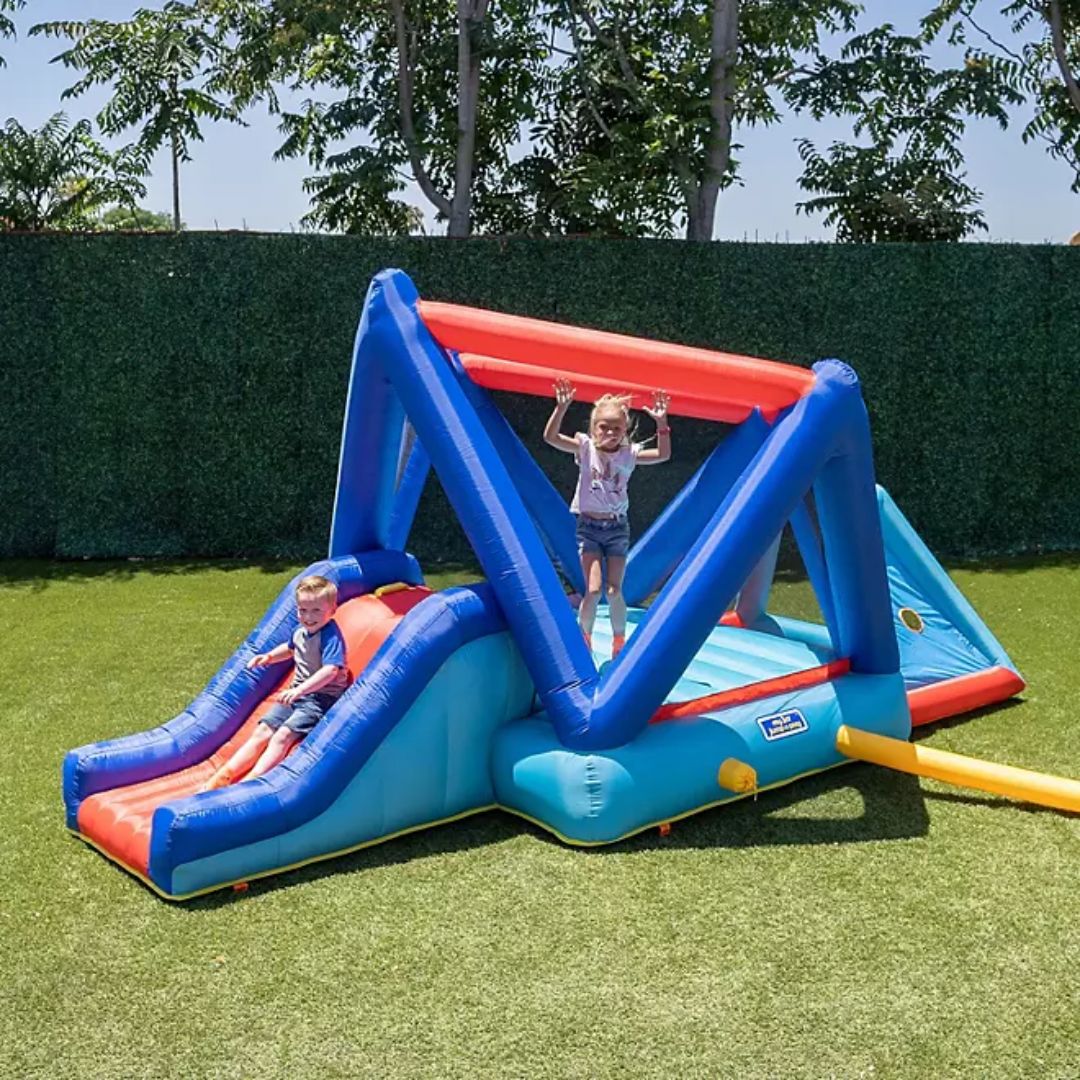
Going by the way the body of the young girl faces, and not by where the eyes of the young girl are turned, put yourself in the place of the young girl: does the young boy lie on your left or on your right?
on your right

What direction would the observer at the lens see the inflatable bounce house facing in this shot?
facing the viewer and to the left of the viewer

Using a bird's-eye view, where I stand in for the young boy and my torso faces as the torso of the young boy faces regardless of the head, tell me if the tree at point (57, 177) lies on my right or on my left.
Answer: on my right

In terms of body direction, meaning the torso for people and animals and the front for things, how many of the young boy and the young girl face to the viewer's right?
0

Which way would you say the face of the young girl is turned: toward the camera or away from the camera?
toward the camera

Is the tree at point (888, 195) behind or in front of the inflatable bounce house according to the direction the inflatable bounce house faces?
behind

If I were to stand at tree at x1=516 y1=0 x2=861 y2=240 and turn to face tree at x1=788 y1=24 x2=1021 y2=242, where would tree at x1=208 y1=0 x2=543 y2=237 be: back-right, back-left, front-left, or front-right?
back-left

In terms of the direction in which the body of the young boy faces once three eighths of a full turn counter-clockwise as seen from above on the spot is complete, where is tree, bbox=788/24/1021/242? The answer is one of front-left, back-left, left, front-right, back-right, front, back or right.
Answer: front-left

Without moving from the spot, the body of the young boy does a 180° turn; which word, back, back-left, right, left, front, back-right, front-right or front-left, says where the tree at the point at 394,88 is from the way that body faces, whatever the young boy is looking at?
front-left

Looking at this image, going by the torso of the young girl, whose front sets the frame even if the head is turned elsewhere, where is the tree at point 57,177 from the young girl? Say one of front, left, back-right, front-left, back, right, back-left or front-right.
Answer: back-right

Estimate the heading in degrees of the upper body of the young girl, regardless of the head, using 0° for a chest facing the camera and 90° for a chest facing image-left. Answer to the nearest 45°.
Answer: approximately 0°

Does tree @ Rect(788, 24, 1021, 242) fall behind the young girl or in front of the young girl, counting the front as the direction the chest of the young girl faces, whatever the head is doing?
behind
